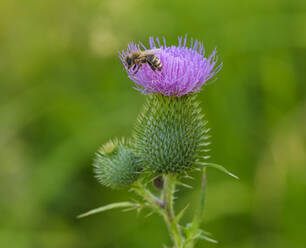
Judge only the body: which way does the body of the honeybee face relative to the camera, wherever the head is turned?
to the viewer's left
